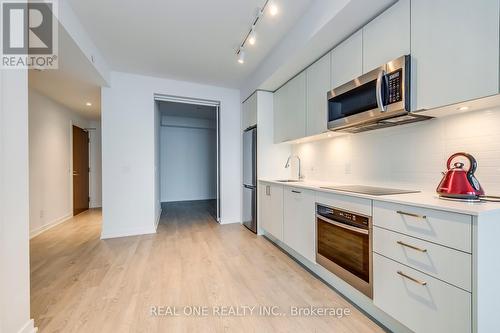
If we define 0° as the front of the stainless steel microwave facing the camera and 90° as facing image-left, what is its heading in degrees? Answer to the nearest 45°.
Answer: approximately 45°

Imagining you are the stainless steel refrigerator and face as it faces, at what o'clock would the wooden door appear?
The wooden door is roughly at 2 o'clock from the stainless steel refrigerator.

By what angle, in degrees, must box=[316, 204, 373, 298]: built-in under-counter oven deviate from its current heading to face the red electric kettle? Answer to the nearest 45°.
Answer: approximately 135° to its left

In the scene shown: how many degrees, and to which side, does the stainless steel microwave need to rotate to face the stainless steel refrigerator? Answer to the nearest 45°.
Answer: approximately 90° to its right

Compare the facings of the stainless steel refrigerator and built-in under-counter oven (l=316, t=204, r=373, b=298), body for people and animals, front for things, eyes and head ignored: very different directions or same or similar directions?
same or similar directions

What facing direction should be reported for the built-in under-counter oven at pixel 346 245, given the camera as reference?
facing the viewer and to the left of the viewer

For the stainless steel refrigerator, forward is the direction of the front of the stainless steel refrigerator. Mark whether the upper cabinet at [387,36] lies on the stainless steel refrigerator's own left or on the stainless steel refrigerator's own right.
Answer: on the stainless steel refrigerator's own left

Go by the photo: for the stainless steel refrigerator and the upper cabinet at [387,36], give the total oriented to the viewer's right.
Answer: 0

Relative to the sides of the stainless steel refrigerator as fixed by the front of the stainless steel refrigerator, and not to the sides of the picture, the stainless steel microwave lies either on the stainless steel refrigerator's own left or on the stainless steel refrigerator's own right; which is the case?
on the stainless steel refrigerator's own left

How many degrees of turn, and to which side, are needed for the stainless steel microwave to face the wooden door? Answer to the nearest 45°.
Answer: approximately 45° to its right

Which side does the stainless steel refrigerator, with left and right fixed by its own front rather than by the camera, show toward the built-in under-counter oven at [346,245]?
left
